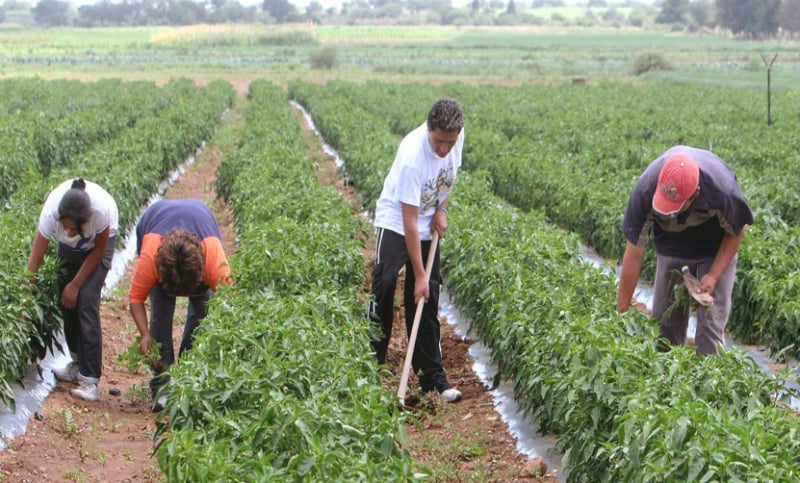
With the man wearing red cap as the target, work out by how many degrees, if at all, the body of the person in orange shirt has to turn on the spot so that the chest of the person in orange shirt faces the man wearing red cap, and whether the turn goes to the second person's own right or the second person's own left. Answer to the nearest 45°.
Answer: approximately 45° to the second person's own left

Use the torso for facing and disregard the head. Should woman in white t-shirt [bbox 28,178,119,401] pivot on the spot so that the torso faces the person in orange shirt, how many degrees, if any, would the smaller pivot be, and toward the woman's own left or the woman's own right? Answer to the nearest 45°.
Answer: approximately 90° to the woman's own left

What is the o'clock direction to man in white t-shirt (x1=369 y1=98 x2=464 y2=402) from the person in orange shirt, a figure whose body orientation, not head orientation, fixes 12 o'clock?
The man in white t-shirt is roughly at 9 o'clock from the person in orange shirt.

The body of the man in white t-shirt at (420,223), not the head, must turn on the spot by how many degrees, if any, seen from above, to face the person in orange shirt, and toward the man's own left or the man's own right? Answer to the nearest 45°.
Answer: approximately 135° to the man's own right

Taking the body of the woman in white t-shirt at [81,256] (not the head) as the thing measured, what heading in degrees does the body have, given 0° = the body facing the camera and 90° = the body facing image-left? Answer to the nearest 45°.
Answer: approximately 45°

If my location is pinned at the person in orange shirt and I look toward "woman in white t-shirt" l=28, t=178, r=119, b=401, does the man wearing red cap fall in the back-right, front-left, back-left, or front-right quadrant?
back-right

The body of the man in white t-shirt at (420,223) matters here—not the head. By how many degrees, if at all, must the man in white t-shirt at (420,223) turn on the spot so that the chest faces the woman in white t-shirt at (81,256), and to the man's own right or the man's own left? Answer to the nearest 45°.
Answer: approximately 135° to the man's own right

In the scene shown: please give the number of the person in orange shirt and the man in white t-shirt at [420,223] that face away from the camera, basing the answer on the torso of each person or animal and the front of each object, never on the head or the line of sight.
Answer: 0
